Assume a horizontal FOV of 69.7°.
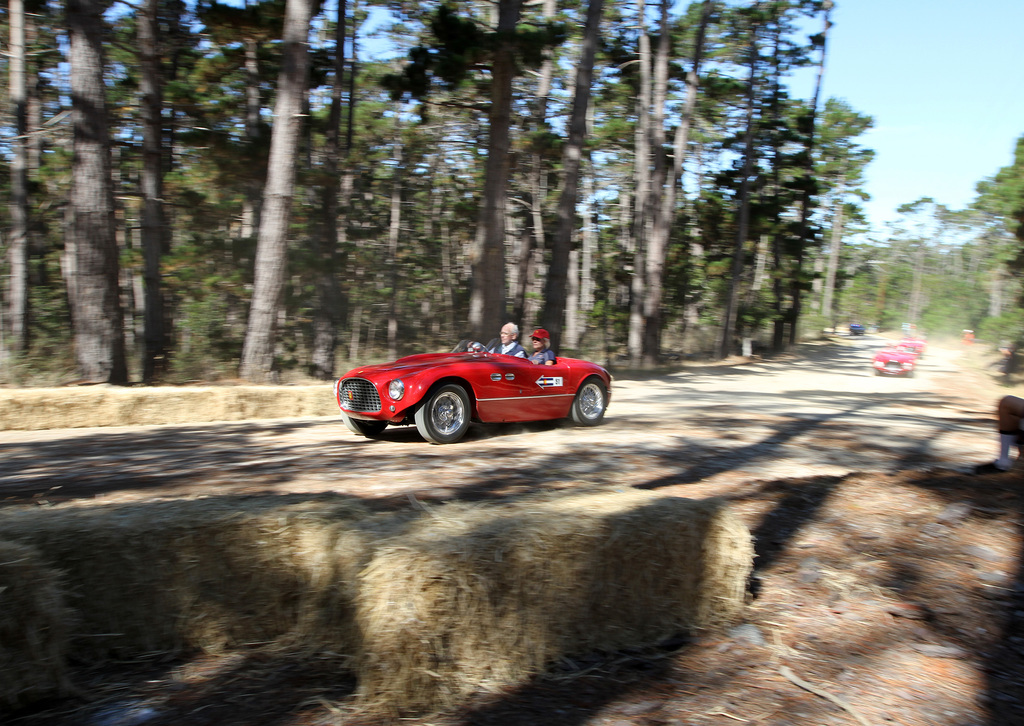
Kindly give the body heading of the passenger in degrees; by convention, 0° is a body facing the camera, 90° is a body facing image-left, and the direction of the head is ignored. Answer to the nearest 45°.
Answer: approximately 45°

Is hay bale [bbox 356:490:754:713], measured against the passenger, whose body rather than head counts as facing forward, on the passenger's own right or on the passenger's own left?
on the passenger's own left

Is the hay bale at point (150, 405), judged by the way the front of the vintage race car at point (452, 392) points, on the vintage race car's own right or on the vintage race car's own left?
on the vintage race car's own right

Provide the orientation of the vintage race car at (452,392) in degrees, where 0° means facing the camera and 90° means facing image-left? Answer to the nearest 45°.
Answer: approximately 45°

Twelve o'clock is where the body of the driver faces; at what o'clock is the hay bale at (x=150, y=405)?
The hay bale is roughly at 2 o'clock from the driver.

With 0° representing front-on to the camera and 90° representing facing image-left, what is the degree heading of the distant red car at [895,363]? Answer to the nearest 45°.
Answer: approximately 0°

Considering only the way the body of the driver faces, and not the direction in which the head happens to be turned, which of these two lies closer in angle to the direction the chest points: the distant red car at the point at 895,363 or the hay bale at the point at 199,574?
the hay bale

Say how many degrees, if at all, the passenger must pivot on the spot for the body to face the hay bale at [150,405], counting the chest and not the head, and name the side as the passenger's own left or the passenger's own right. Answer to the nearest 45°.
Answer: approximately 45° to the passenger's own right
